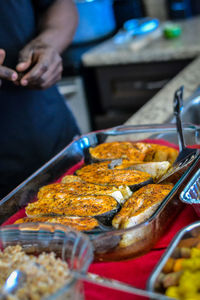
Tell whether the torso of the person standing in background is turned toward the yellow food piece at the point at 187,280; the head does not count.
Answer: yes

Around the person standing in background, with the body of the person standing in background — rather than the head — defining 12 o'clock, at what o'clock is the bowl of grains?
The bowl of grains is roughly at 12 o'clock from the person standing in background.

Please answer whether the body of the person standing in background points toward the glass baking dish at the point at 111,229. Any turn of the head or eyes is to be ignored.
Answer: yes

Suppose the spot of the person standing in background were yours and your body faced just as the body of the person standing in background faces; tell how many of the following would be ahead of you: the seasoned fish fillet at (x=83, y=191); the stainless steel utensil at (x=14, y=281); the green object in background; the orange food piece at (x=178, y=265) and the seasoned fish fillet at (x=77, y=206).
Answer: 4

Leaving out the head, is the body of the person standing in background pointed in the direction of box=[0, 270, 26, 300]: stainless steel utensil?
yes

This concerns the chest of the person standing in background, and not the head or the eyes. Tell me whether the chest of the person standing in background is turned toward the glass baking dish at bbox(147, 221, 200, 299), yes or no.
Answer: yes

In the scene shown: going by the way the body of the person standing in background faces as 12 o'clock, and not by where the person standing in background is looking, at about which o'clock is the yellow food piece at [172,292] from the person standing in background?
The yellow food piece is roughly at 12 o'clock from the person standing in background.

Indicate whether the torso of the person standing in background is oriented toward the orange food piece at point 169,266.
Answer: yes

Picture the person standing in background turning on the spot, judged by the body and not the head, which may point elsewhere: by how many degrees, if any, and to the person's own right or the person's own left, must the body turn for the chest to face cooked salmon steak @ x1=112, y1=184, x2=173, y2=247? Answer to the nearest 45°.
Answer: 0° — they already face it

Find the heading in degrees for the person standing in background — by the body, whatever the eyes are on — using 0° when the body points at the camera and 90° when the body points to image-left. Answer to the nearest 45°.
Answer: approximately 0°
